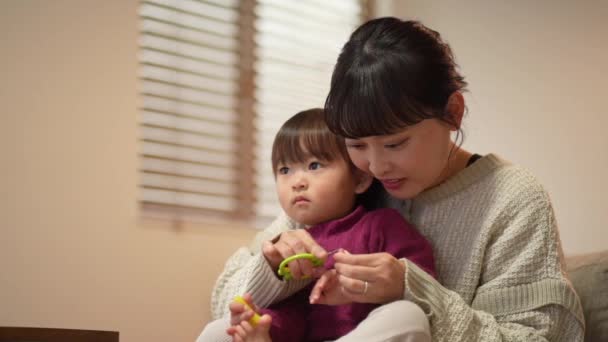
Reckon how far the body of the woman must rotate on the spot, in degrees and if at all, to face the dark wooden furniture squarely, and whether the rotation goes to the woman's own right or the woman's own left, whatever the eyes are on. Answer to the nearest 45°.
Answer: approximately 45° to the woman's own right

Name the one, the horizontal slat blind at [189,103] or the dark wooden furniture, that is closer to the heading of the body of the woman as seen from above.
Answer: the dark wooden furniture

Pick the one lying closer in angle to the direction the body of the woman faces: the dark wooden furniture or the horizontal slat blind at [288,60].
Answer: the dark wooden furniture

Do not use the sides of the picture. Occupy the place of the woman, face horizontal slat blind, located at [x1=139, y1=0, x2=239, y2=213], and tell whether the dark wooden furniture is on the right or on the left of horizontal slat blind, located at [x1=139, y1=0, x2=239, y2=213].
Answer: left

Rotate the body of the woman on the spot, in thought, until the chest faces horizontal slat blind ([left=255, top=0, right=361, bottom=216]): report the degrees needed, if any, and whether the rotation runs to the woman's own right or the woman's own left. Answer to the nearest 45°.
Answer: approximately 135° to the woman's own right

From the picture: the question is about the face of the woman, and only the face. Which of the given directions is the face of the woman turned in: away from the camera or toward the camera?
toward the camera

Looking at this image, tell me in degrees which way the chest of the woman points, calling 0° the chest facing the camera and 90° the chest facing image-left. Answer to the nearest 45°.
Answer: approximately 45°

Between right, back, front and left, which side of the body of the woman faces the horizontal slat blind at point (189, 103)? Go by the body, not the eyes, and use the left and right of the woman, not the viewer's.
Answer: right
